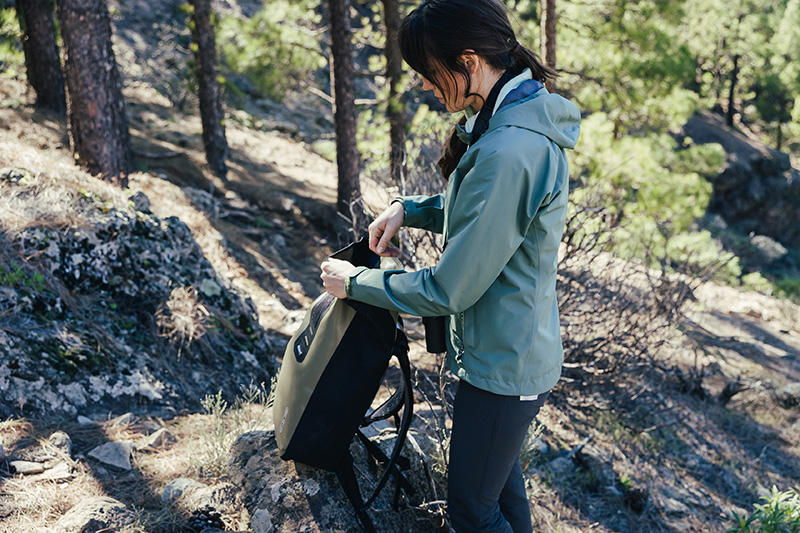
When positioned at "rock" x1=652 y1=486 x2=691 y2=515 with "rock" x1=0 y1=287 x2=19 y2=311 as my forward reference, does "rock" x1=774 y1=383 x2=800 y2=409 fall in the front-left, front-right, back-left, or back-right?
back-right

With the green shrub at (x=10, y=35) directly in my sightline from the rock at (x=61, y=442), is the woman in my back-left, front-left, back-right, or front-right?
back-right

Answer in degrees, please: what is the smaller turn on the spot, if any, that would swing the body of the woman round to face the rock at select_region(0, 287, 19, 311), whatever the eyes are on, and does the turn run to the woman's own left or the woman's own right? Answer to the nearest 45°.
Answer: approximately 45° to the woman's own right

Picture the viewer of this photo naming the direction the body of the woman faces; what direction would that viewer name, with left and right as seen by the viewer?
facing to the left of the viewer

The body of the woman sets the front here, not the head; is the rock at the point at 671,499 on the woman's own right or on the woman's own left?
on the woman's own right

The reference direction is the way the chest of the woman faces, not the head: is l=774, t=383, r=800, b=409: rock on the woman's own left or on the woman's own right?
on the woman's own right
